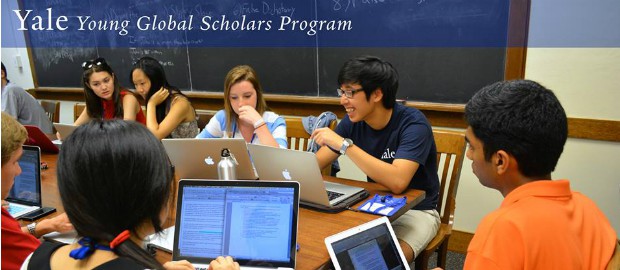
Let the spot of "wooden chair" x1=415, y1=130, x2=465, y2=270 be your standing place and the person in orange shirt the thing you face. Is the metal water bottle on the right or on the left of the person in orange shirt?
right

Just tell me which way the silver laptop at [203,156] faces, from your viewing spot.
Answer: facing away from the viewer

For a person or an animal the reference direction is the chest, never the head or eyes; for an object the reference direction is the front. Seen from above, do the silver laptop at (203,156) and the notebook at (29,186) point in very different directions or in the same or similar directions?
very different directions

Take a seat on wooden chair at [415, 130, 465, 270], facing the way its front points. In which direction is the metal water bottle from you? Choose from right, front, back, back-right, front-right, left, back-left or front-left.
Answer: front

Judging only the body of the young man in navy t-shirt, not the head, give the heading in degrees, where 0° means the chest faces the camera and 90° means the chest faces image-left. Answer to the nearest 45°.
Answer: approximately 45°

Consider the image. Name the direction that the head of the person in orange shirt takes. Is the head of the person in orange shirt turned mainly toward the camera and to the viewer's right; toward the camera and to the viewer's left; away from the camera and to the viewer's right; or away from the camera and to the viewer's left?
away from the camera and to the viewer's left

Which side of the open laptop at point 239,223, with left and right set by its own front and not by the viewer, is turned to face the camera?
front

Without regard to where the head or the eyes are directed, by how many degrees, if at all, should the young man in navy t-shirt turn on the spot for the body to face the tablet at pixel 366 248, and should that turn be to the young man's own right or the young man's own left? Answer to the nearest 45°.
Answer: approximately 45° to the young man's own left

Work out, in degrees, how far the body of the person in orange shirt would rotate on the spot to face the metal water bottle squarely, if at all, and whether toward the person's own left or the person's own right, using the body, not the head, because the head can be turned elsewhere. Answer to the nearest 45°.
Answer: approximately 45° to the person's own left

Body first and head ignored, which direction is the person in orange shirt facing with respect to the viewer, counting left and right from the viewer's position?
facing away from the viewer and to the left of the viewer

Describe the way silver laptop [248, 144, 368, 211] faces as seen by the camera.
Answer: facing away from the viewer and to the right of the viewer

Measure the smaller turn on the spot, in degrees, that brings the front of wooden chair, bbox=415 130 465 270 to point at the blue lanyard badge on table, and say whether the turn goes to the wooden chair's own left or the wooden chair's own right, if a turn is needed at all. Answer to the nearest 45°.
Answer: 0° — it already faces it

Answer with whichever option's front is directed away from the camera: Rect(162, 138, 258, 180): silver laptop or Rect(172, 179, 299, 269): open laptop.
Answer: the silver laptop

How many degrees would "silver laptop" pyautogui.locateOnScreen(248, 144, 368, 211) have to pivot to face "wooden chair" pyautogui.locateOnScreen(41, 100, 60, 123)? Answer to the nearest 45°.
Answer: approximately 90° to its left

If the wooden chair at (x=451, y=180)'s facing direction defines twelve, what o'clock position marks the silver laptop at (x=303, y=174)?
The silver laptop is roughly at 12 o'clock from the wooden chair.

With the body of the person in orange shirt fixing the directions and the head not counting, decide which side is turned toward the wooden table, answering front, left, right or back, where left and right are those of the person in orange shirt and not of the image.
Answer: front

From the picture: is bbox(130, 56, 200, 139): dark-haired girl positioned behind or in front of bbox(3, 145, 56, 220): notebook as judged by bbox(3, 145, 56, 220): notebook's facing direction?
behind

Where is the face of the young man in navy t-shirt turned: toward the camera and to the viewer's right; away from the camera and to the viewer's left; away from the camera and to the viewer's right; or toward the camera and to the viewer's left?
toward the camera and to the viewer's left
